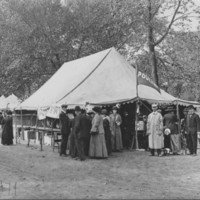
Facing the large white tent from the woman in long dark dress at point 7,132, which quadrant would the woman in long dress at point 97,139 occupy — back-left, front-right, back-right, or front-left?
front-right

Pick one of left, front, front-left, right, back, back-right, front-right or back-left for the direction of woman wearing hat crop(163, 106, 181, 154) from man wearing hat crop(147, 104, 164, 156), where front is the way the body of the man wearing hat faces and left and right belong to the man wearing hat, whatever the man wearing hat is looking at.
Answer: back-left

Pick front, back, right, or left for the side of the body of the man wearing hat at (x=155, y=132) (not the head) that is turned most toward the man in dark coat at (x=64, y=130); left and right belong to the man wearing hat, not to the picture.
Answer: right

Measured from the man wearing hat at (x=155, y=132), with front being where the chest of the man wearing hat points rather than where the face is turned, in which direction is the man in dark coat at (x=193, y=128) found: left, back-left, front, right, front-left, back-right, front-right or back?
left

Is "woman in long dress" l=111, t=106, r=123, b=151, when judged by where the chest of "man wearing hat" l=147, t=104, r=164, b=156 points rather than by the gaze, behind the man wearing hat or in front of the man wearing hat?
behind

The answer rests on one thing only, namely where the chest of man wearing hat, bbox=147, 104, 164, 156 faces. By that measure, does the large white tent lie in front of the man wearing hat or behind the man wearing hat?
behind

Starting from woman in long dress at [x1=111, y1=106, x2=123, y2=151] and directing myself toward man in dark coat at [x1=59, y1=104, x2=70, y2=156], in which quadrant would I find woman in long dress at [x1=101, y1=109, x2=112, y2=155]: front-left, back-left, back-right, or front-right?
front-left

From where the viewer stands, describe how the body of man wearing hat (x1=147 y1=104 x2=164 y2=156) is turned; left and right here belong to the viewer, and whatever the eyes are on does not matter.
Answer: facing the viewer

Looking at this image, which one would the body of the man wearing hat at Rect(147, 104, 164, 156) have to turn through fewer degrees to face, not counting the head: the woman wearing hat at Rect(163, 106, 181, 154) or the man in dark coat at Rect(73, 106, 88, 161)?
the man in dark coat
